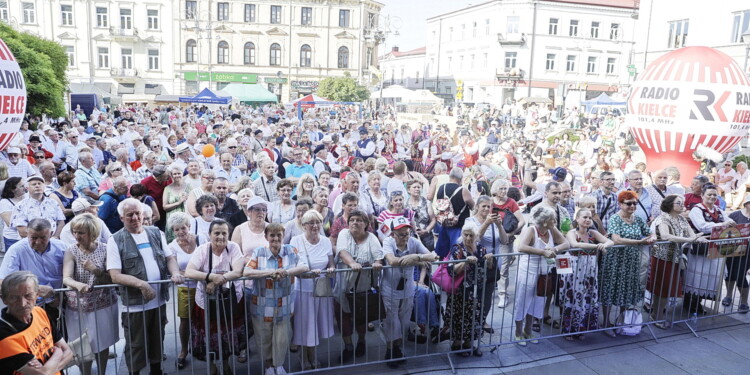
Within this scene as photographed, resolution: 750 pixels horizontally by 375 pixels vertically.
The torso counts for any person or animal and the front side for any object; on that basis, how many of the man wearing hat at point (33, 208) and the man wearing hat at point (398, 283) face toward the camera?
2

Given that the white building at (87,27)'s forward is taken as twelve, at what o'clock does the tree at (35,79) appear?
The tree is roughly at 12 o'clock from the white building.

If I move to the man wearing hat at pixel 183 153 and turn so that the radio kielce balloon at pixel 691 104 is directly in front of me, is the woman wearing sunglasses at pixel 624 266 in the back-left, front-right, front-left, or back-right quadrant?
front-right

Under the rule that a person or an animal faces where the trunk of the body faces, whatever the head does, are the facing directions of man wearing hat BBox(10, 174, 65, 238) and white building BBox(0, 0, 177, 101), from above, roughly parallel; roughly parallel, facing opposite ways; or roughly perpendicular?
roughly parallel

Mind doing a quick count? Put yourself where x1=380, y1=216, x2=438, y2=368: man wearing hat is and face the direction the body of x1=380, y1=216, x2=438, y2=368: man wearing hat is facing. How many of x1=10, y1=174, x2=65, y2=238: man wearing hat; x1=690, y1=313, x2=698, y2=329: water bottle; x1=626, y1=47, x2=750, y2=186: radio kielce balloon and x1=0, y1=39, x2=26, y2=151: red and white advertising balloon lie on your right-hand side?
2

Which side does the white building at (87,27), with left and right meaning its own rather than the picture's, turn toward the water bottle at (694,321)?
front

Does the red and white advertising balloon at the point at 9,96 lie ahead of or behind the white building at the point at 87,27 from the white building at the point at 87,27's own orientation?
ahead

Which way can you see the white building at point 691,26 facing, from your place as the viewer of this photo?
facing the viewer and to the left of the viewer

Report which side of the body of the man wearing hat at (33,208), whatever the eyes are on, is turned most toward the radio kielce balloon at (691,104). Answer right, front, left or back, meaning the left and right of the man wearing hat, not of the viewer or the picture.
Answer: left

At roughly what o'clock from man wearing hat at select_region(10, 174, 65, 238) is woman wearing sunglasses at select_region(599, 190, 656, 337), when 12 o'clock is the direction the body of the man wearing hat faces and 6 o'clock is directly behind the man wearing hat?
The woman wearing sunglasses is roughly at 10 o'clock from the man wearing hat.

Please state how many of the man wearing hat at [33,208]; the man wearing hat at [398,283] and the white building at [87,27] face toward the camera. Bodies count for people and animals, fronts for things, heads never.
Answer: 3

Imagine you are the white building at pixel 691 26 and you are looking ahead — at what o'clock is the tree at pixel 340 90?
The tree is roughly at 2 o'clock from the white building.

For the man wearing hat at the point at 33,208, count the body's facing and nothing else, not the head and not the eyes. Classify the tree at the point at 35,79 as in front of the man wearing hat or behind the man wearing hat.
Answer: behind

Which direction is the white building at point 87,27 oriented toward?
toward the camera

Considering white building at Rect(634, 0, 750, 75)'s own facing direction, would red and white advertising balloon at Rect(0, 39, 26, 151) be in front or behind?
in front
